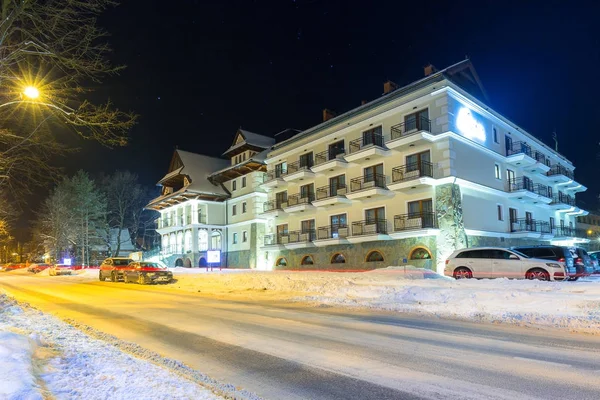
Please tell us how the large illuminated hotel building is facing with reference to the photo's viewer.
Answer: facing the viewer and to the left of the viewer

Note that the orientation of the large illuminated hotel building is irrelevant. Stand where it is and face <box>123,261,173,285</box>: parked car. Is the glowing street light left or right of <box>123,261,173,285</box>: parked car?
left
